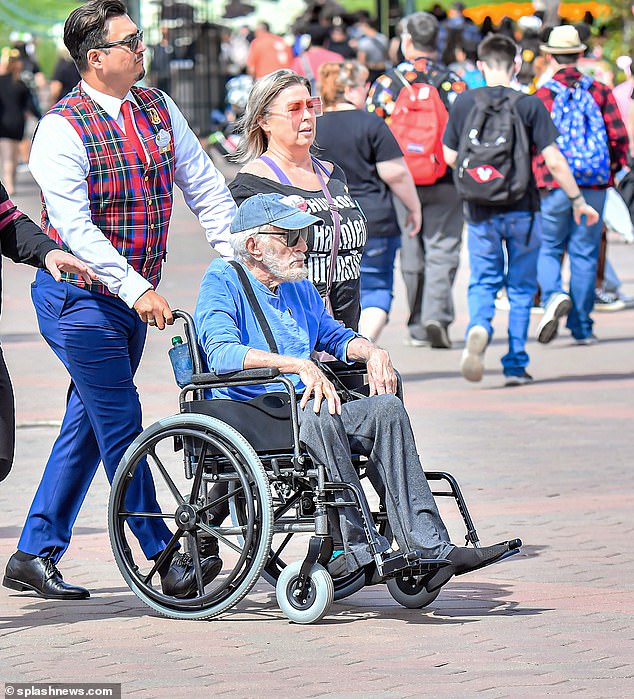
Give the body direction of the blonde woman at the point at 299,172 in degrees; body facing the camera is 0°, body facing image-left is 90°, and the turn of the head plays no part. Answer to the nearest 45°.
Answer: approximately 315°

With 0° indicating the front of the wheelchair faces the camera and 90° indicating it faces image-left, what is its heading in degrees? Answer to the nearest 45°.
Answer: approximately 315°

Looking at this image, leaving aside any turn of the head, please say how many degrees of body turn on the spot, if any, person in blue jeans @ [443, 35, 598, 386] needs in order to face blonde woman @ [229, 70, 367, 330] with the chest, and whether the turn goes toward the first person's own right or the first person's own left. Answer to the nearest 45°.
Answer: approximately 180°

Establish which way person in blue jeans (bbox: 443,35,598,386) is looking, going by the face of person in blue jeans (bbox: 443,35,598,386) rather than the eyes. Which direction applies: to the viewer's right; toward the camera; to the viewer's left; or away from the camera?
away from the camera

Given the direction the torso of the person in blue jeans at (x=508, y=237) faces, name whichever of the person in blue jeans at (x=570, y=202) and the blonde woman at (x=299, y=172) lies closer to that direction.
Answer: the person in blue jeans

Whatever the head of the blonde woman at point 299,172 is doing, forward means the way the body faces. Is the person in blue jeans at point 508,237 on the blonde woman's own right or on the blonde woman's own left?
on the blonde woman's own left

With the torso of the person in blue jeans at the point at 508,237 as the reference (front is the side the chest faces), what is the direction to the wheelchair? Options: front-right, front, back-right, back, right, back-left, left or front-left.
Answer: back

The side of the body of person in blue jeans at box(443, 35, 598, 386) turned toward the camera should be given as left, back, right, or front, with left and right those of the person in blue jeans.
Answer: back

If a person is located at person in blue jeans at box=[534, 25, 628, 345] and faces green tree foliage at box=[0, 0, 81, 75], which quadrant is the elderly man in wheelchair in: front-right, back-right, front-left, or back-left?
back-left

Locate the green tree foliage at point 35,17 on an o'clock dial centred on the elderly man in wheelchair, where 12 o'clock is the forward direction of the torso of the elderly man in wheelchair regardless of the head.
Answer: The green tree foliage is roughly at 7 o'clock from the elderly man in wheelchair.

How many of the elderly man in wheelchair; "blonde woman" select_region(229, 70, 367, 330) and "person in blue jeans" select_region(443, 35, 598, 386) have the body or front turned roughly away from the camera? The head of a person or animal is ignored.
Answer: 1
